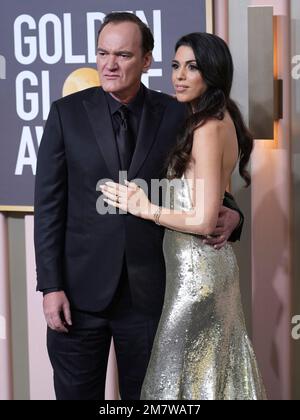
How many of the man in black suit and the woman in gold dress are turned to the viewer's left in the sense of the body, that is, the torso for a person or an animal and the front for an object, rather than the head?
1

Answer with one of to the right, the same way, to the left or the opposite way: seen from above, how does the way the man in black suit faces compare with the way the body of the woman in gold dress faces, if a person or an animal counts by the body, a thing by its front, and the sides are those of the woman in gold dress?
to the left

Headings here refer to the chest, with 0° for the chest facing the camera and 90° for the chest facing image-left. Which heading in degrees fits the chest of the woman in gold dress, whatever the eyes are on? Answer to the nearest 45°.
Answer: approximately 90°

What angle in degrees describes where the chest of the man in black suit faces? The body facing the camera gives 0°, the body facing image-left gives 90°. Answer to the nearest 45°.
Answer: approximately 0°
